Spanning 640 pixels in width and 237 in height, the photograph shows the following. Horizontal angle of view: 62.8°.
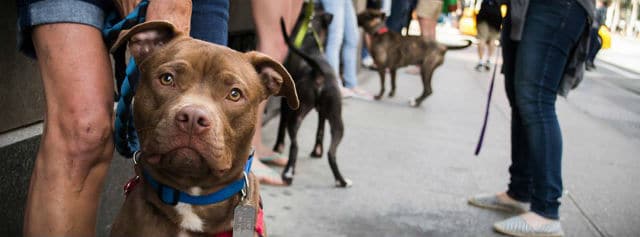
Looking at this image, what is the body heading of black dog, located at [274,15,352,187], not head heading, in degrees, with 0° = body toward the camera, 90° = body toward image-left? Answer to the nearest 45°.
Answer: approximately 180°

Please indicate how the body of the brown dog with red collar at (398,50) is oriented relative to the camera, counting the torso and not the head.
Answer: to the viewer's left

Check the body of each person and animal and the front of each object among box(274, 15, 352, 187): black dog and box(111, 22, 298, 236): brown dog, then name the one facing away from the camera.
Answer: the black dog

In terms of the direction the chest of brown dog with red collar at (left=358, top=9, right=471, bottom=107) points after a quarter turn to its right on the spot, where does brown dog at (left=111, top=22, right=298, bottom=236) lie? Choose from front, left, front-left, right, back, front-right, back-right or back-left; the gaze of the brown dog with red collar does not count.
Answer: back

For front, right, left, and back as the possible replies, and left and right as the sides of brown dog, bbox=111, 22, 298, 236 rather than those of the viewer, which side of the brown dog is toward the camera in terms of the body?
front

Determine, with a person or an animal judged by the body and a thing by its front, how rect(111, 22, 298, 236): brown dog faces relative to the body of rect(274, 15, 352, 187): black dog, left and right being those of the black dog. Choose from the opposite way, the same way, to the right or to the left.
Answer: the opposite way

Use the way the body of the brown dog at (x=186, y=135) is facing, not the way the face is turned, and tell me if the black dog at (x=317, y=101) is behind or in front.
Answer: behind

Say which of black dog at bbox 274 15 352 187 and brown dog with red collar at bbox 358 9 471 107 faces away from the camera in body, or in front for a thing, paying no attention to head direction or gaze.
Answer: black dog at bbox 274 15 352 187

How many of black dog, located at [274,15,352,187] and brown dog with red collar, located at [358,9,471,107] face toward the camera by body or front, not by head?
0

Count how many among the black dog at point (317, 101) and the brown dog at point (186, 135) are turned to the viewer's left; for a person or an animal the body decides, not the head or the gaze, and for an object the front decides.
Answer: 0

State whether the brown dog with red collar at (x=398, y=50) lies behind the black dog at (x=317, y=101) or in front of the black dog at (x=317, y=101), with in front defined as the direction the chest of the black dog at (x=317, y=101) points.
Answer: in front

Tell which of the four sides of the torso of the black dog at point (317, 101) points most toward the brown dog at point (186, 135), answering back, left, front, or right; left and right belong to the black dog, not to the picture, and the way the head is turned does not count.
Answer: back

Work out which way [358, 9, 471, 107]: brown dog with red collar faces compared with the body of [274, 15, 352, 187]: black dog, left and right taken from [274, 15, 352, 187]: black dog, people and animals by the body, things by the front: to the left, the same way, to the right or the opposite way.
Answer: to the left

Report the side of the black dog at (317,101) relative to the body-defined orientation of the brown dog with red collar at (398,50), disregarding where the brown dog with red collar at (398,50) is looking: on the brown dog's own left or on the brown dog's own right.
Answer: on the brown dog's own left
